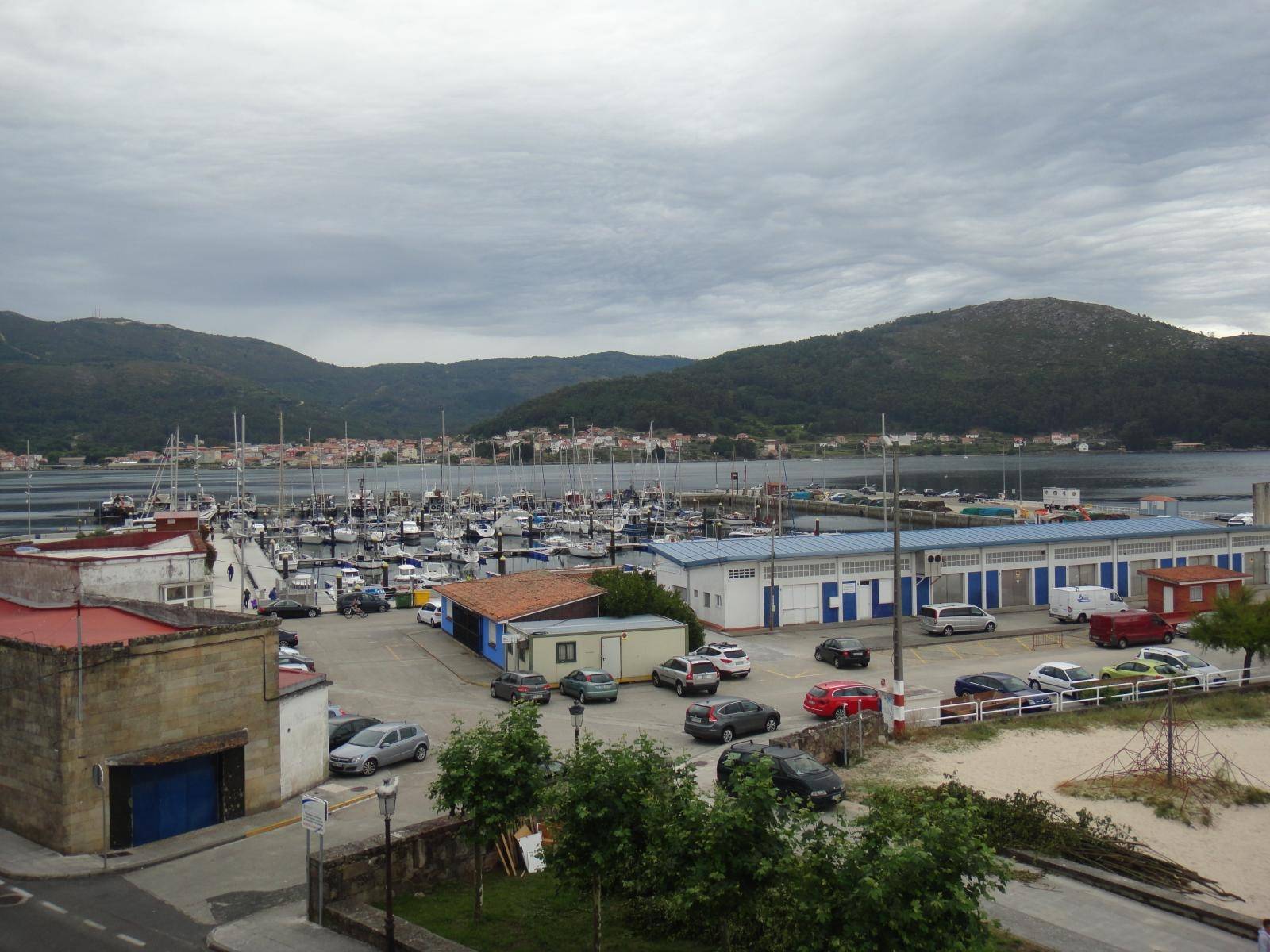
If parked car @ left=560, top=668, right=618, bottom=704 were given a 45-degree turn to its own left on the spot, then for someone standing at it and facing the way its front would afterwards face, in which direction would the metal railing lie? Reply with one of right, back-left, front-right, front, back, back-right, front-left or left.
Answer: back

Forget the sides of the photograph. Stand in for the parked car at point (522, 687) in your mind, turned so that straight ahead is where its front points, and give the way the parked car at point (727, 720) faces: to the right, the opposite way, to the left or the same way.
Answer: to the right

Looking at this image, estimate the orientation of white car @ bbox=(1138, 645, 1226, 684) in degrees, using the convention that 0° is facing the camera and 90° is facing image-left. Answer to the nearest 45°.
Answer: approximately 315°

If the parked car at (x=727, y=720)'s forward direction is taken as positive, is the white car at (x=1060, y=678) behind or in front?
in front

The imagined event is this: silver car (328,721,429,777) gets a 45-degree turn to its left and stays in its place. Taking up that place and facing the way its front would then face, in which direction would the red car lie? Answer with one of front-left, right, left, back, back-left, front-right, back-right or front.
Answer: left

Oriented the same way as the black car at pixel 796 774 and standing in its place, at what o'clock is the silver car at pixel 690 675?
The silver car is roughly at 7 o'clock from the black car.

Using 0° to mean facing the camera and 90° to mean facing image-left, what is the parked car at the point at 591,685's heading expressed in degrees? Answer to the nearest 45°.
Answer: approximately 135°

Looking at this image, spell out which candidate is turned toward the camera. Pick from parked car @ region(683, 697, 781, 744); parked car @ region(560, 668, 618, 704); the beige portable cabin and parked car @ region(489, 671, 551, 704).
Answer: the beige portable cabin

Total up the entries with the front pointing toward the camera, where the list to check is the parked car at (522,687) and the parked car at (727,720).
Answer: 0

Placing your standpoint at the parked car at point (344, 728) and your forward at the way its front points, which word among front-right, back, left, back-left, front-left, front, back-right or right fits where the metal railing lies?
back-left
